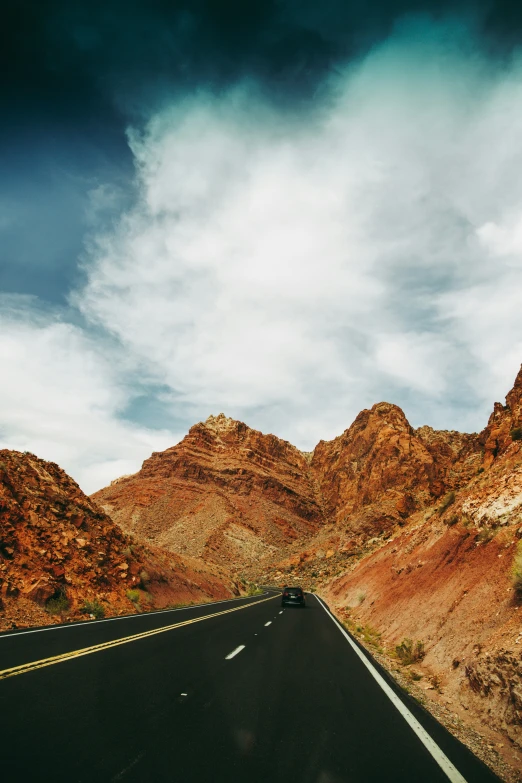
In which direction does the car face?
away from the camera

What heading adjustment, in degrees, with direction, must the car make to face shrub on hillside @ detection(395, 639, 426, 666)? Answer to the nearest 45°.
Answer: approximately 180°

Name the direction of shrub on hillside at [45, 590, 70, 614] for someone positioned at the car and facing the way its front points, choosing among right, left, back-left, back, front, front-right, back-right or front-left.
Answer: back-left

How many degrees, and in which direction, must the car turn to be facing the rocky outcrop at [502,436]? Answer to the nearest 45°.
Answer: approximately 90° to its right

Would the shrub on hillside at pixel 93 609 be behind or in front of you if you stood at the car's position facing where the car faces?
behind

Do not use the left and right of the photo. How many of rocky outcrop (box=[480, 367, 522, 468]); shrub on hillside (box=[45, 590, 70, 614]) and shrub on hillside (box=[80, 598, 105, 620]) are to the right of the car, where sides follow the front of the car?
1

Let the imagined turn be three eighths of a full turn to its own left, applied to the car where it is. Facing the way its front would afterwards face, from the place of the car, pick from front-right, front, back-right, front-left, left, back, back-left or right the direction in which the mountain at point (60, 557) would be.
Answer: front
